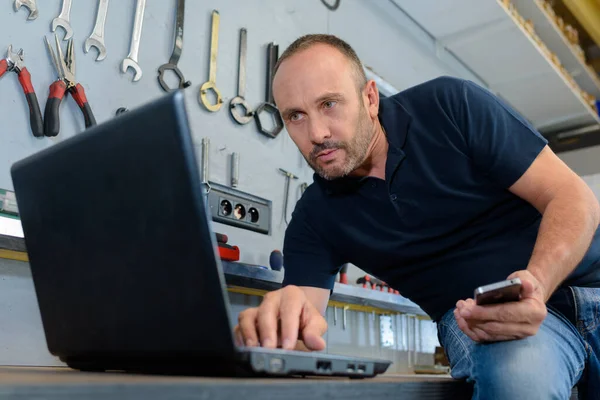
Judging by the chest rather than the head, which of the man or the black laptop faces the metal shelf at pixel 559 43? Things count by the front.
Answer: the black laptop

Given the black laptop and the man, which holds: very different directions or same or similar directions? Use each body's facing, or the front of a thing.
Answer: very different directions

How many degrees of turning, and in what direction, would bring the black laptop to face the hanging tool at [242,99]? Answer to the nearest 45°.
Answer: approximately 45° to its left

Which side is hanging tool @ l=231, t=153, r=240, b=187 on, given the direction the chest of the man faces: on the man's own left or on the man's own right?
on the man's own right

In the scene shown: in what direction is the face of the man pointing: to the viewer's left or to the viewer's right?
to the viewer's left

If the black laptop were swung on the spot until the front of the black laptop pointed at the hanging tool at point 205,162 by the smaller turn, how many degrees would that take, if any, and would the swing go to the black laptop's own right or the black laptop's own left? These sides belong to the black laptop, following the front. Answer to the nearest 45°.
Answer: approximately 45° to the black laptop's own left

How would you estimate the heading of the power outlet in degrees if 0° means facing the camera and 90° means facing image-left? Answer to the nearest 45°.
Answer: approximately 315°

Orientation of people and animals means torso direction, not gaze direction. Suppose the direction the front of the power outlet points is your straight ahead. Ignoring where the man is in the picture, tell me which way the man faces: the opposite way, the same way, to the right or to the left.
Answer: to the right

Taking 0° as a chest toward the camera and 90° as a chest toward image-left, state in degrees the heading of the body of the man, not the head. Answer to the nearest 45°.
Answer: approximately 45°

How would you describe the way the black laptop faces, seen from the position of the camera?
facing away from the viewer and to the right of the viewer

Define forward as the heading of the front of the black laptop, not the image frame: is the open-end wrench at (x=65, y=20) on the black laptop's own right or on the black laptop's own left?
on the black laptop's own left

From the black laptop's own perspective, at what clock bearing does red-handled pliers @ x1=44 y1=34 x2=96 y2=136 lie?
The red-handled pliers is roughly at 10 o'clock from the black laptop.

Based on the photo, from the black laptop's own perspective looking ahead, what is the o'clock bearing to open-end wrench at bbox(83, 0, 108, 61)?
The open-end wrench is roughly at 10 o'clock from the black laptop.

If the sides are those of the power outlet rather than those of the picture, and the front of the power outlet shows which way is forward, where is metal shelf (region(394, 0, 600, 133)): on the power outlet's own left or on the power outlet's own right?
on the power outlet's own left
